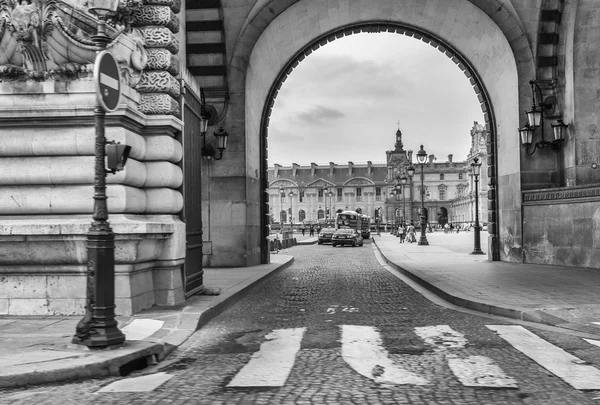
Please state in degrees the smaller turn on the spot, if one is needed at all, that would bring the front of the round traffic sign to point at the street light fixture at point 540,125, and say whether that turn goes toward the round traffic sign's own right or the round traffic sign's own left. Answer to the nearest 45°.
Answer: approximately 90° to the round traffic sign's own left

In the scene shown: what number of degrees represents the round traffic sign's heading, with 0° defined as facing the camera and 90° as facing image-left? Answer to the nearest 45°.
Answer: approximately 315°

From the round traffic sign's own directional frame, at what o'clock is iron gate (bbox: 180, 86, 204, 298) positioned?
The iron gate is roughly at 8 o'clock from the round traffic sign.

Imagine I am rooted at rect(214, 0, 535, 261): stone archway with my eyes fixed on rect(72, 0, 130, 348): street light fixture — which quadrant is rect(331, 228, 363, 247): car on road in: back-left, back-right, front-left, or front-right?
back-right

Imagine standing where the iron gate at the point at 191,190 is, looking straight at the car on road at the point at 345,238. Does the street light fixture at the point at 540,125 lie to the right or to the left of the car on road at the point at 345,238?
right

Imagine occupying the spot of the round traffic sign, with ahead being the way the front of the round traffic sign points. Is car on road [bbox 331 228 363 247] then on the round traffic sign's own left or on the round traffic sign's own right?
on the round traffic sign's own left

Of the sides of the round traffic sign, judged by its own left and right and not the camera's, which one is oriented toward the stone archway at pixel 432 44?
left
